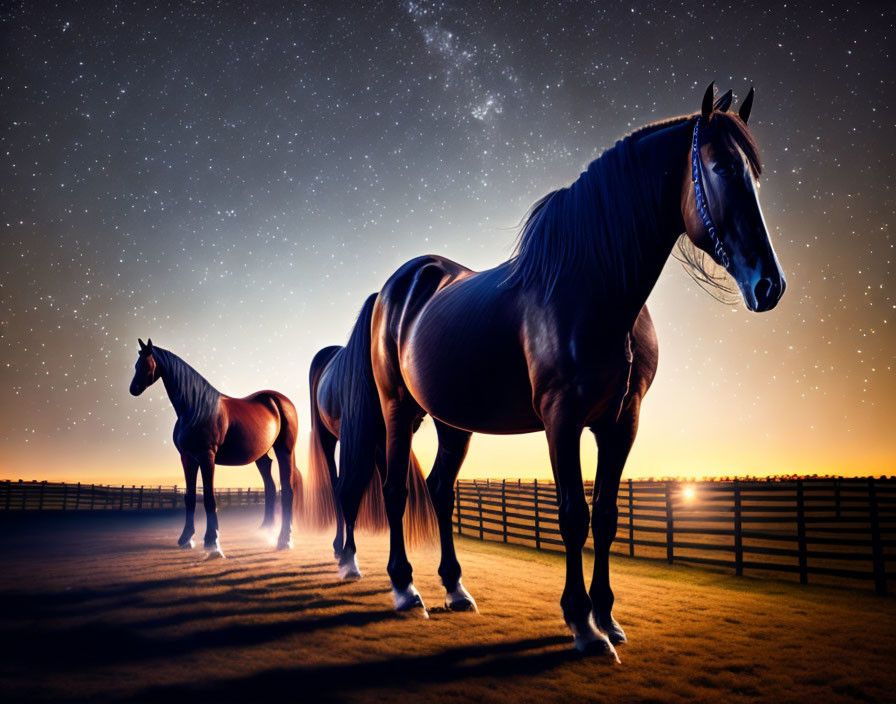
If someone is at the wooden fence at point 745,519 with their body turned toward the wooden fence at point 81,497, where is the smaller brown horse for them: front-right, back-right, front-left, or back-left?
front-left

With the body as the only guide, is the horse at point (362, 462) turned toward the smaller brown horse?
no

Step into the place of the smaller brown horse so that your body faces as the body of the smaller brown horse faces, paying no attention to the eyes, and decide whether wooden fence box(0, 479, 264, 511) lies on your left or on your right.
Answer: on your right

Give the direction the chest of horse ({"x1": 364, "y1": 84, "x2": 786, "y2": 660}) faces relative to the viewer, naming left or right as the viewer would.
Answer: facing the viewer and to the right of the viewer

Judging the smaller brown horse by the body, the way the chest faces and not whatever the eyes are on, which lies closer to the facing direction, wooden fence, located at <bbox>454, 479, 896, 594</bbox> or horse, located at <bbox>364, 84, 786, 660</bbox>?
the horse

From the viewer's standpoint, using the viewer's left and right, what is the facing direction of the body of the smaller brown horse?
facing the viewer and to the left of the viewer

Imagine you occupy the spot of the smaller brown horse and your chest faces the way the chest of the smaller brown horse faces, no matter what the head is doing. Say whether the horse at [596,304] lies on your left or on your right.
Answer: on your left

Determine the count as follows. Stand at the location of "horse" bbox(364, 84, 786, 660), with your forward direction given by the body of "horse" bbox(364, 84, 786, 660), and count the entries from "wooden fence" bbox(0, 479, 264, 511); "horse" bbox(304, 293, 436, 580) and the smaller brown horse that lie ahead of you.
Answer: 0

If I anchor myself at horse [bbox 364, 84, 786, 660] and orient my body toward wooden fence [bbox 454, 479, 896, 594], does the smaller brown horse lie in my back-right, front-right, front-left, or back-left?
front-left

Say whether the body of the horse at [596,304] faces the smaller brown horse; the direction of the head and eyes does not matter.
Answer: no

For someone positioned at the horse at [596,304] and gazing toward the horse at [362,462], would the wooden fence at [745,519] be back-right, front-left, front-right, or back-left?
front-right

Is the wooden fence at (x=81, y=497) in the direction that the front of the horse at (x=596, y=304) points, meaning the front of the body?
no
